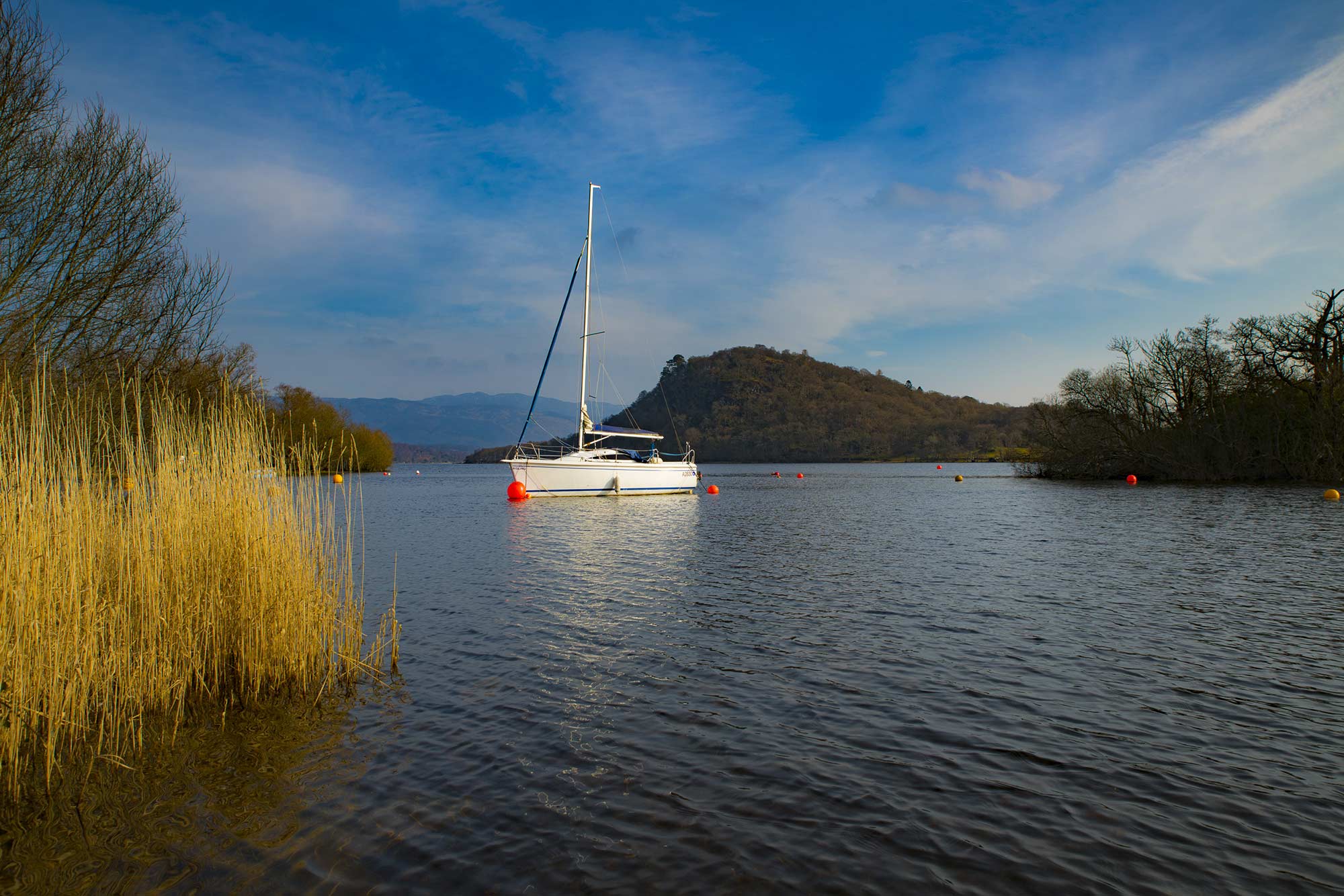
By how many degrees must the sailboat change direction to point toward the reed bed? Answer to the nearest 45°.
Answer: approximately 90° to its left

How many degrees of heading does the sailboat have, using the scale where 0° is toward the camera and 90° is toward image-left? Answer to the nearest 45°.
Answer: approximately 90°
